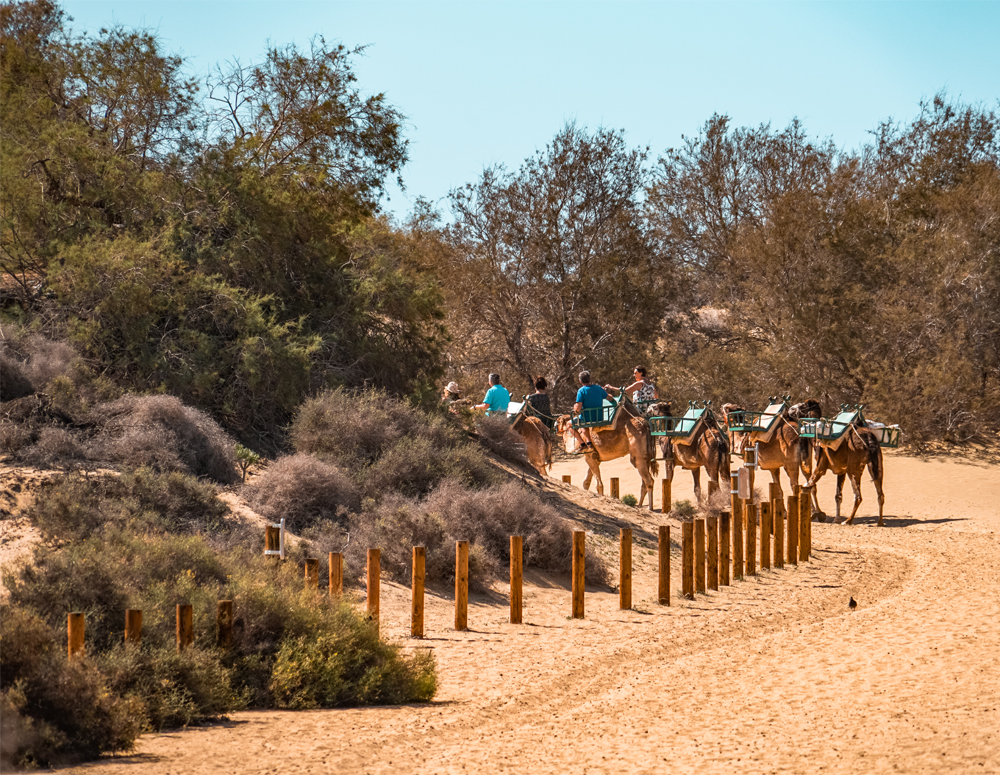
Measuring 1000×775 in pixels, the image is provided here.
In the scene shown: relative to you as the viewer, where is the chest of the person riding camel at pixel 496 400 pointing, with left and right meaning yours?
facing away from the viewer and to the left of the viewer

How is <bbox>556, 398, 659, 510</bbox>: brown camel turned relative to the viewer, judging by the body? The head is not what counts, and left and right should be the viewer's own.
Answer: facing away from the viewer and to the left of the viewer

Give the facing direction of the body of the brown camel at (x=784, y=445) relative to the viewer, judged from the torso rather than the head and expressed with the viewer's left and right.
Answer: facing away from the viewer and to the left of the viewer

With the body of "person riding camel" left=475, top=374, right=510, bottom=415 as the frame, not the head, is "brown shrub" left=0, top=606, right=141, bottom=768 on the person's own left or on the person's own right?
on the person's own left

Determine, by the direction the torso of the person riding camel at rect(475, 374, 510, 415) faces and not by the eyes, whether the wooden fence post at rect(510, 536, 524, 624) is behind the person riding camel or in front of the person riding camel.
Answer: behind

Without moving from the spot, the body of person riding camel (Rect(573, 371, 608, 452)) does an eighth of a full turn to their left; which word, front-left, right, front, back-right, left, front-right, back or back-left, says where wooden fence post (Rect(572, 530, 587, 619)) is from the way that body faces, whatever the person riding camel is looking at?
left

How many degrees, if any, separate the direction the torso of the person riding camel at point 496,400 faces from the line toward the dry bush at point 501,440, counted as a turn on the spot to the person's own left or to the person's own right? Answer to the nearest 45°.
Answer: approximately 135° to the person's own left

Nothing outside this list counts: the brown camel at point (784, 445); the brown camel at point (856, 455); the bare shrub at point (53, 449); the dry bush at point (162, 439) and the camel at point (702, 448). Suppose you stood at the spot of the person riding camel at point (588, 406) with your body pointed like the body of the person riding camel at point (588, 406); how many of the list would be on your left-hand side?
2

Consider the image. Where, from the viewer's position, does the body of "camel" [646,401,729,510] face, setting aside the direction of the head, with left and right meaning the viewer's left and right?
facing away from the viewer and to the left of the viewer

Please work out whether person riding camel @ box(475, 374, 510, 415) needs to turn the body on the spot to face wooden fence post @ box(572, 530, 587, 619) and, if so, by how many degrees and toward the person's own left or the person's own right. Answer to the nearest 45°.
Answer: approximately 135° to the person's own left
